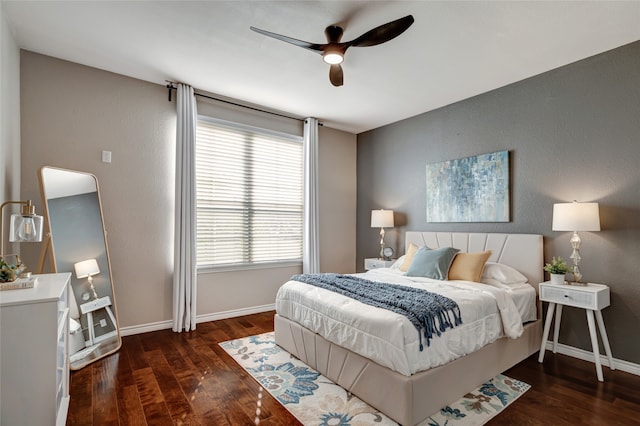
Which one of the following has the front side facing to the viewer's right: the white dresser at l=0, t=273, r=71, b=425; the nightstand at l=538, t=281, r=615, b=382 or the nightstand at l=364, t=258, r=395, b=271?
the white dresser

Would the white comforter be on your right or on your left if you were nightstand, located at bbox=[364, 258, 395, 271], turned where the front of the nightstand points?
on your left

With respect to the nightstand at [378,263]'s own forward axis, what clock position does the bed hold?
The bed is roughly at 10 o'clock from the nightstand.

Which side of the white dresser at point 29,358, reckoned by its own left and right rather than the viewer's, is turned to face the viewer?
right

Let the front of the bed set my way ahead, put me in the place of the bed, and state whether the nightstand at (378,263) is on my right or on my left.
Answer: on my right

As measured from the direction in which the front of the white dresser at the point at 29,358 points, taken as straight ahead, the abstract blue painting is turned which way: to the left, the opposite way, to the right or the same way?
the opposite way

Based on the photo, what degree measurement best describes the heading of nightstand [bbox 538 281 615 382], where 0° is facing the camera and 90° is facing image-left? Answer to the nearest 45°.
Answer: approximately 45°

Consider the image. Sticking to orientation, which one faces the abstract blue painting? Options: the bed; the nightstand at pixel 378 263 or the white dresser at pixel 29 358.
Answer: the white dresser

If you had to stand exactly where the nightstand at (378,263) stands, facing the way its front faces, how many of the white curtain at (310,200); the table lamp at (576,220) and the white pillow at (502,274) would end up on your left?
2

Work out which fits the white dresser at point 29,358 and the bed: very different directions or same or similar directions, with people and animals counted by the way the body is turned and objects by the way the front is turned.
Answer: very different directions

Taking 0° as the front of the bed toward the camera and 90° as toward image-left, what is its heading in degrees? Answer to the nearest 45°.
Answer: approximately 45°
